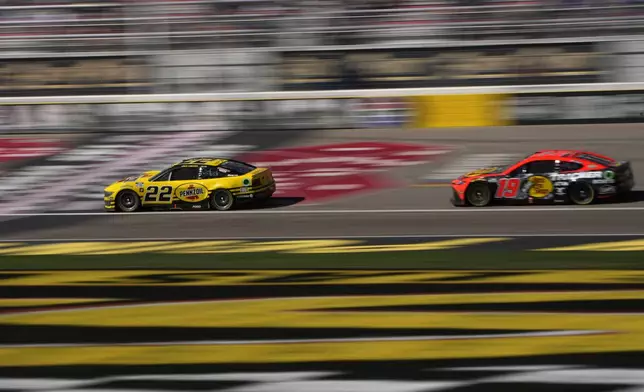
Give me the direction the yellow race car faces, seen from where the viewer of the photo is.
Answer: facing to the left of the viewer

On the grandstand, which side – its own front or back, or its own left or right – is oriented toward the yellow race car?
front

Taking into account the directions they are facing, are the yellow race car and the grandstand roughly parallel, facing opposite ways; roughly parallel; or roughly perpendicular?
roughly perpendicular

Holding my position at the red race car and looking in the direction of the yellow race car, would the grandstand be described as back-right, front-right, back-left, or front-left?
front-right

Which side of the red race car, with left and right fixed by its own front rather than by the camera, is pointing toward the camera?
left

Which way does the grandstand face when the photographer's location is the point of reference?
facing the viewer

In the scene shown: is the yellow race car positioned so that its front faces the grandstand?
no

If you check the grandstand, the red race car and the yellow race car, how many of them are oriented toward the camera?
1
